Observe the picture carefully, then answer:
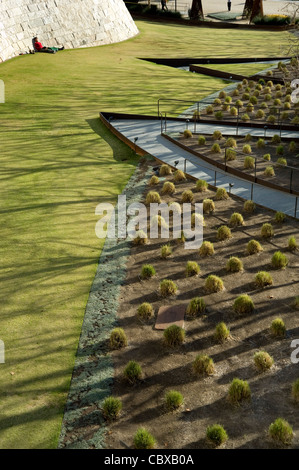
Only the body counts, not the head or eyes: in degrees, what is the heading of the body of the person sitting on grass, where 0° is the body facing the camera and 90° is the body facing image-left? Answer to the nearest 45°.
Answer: approximately 270°
